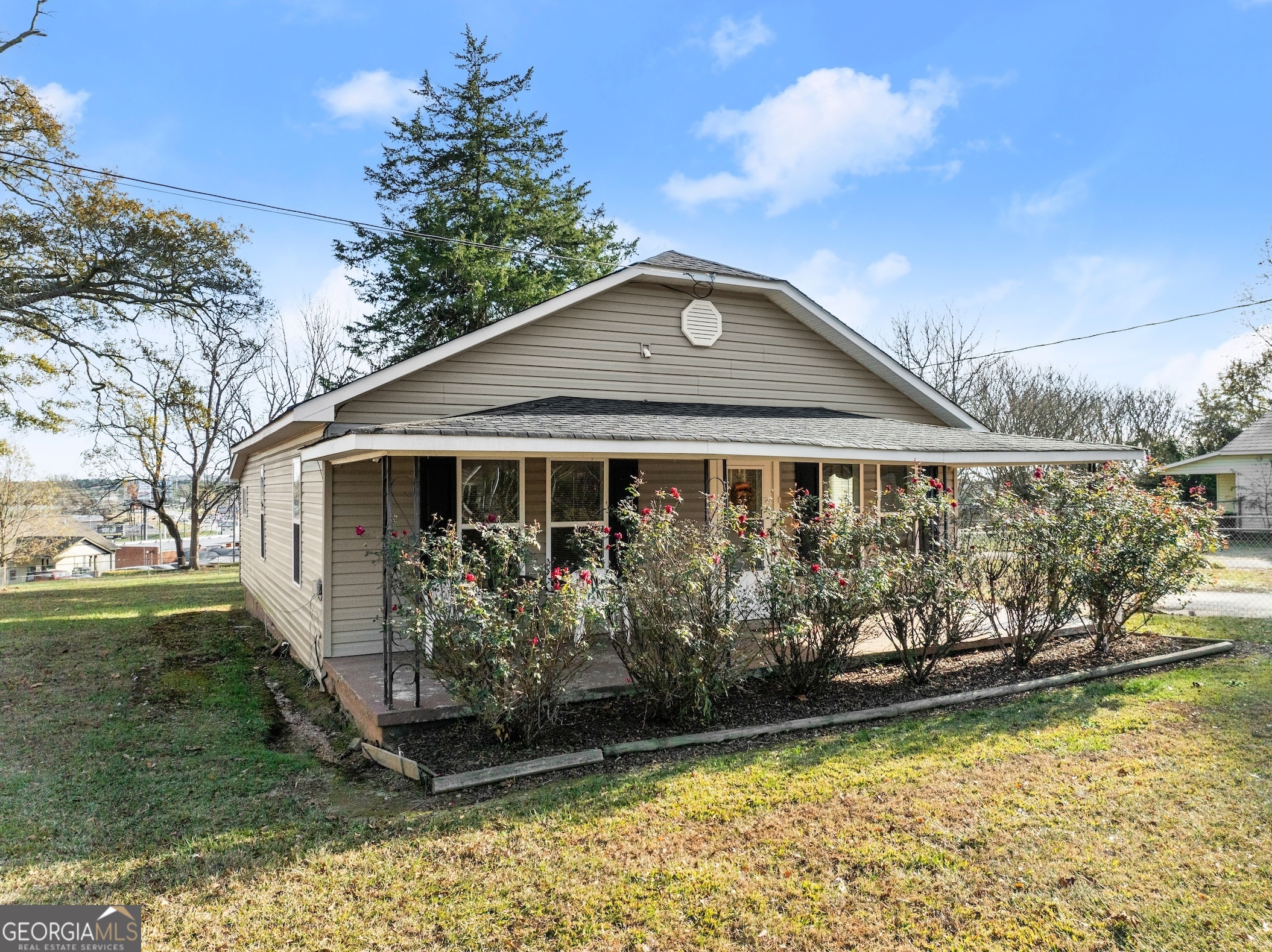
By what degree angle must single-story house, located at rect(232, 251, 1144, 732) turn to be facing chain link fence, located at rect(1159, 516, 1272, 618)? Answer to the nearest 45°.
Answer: approximately 90° to its left

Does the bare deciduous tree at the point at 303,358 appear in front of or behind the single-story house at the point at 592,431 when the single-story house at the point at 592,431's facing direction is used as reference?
behind

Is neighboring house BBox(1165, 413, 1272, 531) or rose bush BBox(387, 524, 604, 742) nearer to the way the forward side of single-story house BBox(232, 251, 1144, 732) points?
the rose bush

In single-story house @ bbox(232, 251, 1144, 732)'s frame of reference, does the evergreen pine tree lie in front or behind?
behind

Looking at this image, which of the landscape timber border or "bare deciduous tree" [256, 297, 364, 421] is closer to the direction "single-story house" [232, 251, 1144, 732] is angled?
the landscape timber border

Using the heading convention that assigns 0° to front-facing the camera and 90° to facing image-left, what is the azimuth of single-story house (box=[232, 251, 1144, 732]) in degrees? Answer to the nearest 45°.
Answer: approximately 315°

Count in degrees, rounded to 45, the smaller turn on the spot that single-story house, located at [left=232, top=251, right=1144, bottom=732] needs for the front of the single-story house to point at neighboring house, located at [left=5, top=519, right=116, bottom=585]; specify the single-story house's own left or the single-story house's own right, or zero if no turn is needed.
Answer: approximately 180°

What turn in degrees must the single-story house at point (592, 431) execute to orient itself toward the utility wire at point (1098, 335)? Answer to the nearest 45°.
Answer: approximately 90° to its left

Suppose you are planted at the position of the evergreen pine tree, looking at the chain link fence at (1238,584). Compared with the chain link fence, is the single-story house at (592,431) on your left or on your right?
right

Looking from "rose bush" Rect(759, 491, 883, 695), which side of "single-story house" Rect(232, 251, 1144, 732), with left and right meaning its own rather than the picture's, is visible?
front

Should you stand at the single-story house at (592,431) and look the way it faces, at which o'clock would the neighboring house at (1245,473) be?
The neighboring house is roughly at 9 o'clock from the single-story house.
